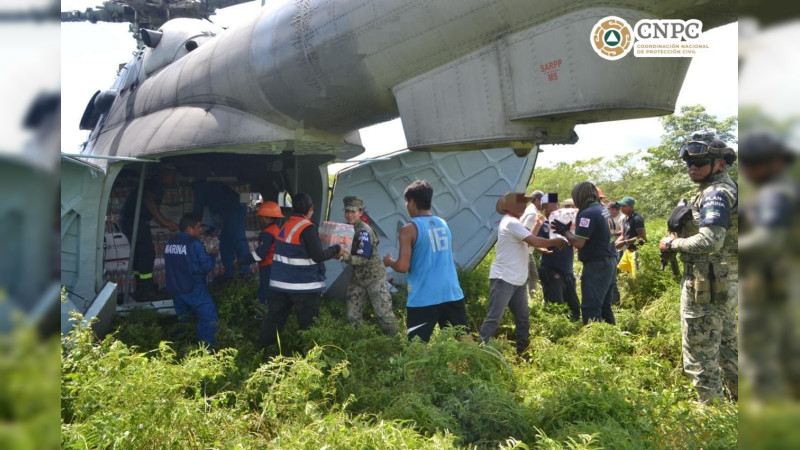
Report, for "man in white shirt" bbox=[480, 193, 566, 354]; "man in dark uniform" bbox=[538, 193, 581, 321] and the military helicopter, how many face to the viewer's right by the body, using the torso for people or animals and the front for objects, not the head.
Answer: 1

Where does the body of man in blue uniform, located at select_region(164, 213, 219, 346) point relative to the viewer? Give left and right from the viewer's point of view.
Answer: facing away from the viewer and to the right of the viewer

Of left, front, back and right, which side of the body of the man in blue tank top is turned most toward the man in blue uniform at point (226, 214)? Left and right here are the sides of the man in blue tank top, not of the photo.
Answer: front

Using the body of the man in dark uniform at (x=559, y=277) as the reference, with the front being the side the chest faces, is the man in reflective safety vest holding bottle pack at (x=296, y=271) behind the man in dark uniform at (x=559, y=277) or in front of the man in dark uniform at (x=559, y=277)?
in front

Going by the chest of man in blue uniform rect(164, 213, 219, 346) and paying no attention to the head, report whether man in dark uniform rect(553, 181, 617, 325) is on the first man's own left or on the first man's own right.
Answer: on the first man's own right

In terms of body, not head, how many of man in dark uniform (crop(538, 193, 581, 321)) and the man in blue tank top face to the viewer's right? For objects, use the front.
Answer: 0
